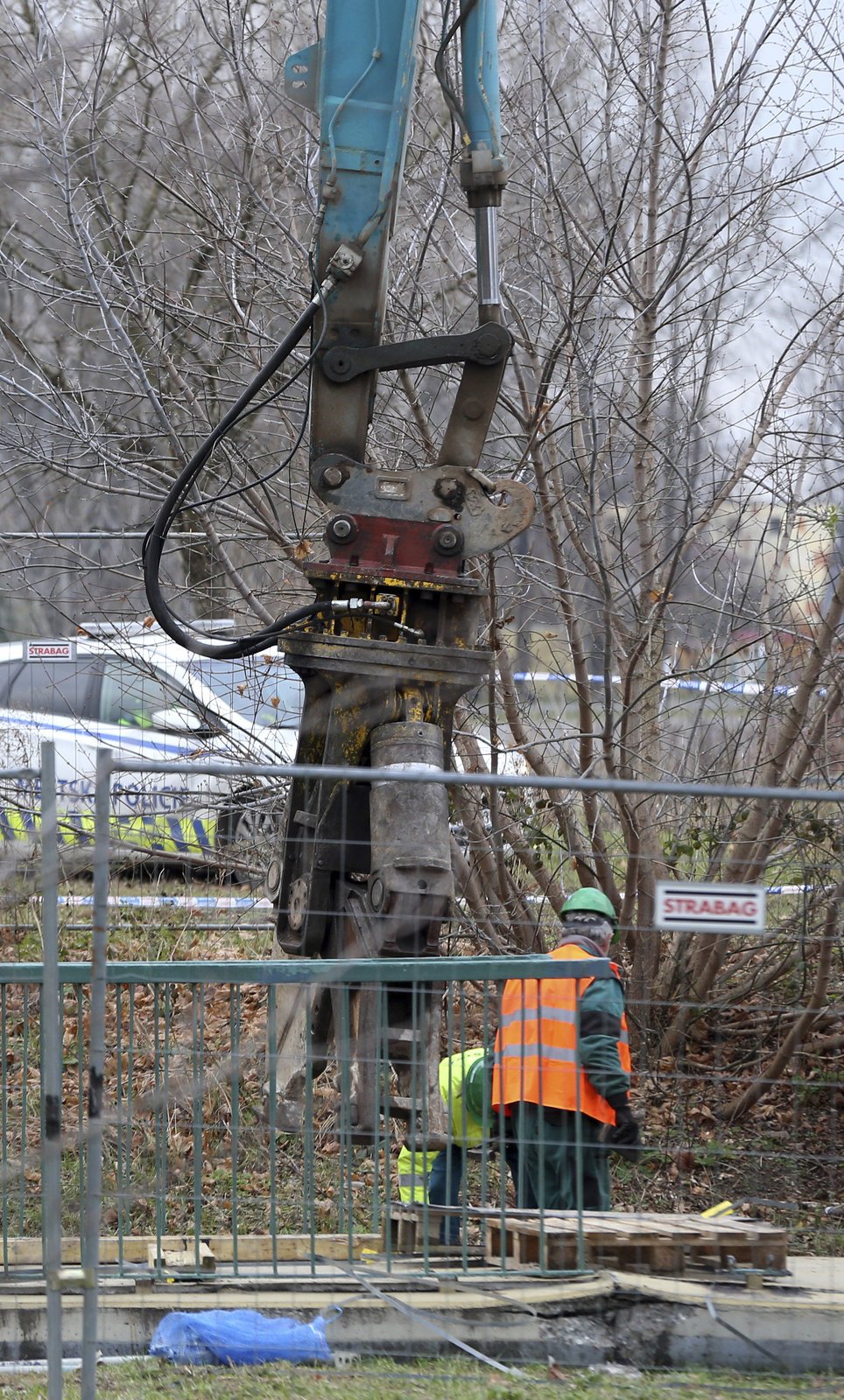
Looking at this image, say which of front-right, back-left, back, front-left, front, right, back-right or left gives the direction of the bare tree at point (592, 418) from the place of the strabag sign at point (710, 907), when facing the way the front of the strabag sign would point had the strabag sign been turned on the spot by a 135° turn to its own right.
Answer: front-right

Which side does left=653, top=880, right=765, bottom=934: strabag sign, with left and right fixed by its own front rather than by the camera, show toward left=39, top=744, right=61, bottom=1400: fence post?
right

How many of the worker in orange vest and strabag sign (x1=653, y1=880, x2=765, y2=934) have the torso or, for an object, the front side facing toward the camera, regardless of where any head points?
1

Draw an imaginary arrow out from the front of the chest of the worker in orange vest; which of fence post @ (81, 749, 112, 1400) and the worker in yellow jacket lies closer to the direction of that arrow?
the worker in yellow jacket

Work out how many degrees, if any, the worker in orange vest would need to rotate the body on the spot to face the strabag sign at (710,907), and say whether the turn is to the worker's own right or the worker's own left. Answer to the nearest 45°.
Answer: approximately 135° to the worker's own right

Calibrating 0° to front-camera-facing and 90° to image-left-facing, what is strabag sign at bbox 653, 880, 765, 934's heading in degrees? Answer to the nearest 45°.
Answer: approximately 0°

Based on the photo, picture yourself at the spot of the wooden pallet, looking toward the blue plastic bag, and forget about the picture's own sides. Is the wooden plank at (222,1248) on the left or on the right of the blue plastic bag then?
right
